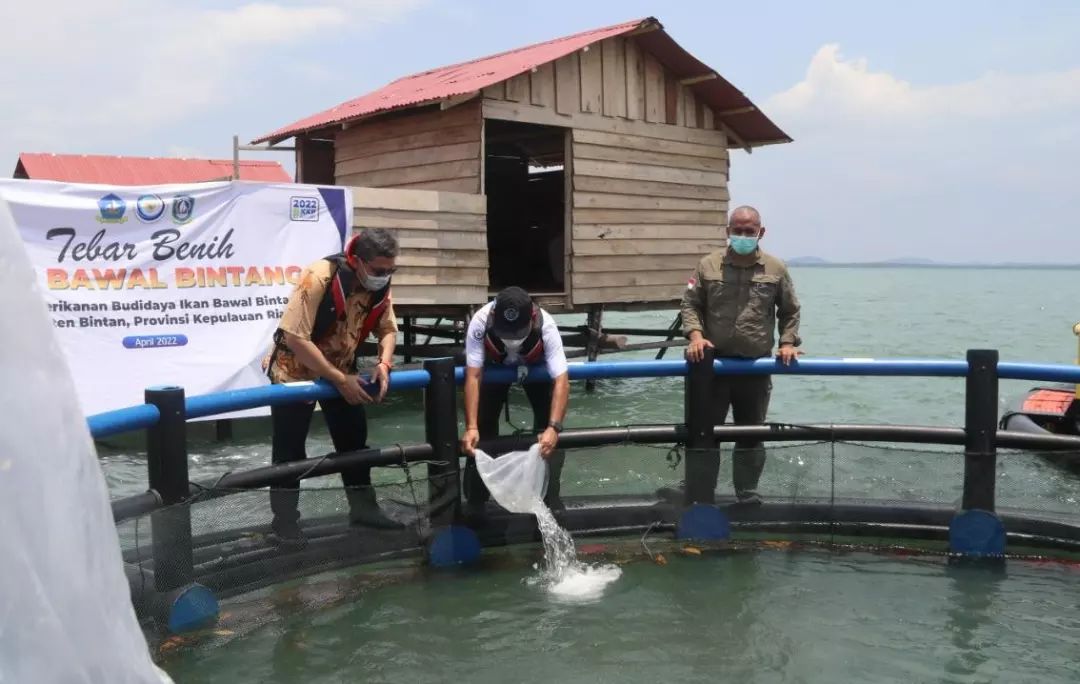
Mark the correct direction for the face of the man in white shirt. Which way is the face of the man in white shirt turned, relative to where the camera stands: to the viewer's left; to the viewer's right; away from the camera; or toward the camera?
toward the camera

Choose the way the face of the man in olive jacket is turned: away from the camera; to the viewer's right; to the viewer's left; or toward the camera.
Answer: toward the camera

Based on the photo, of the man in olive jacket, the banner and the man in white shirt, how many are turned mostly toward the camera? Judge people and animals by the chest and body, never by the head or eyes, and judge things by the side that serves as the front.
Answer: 3

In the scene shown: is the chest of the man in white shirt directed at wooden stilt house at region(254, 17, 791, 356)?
no

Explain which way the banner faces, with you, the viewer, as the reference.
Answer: facing the viewer

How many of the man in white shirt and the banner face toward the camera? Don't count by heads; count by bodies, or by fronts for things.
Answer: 2

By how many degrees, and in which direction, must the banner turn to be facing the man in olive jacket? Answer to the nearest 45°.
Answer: approximately 45° to its left

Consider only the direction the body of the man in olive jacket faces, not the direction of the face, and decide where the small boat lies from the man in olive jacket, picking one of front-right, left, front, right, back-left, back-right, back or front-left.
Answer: back-left

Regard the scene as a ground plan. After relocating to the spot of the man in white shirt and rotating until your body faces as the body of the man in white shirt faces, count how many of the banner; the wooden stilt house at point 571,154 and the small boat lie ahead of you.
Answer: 0

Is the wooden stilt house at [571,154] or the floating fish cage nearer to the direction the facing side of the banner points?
the floating fish cage

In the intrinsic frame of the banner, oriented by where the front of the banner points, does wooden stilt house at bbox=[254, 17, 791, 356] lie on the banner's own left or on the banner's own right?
on the banner's own left

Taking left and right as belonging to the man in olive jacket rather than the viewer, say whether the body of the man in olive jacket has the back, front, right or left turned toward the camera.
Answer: front

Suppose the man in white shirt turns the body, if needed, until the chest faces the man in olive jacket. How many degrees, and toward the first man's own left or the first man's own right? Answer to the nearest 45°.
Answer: approximately 135° to the first man's own left

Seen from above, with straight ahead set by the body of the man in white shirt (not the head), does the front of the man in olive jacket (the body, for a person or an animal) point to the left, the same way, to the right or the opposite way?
the same way

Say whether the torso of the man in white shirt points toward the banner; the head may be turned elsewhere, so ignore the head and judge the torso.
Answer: no

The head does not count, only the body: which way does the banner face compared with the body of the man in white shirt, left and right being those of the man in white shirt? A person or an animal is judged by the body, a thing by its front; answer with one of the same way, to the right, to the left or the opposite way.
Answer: the same way

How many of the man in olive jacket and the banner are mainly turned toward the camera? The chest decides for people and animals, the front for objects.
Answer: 2
